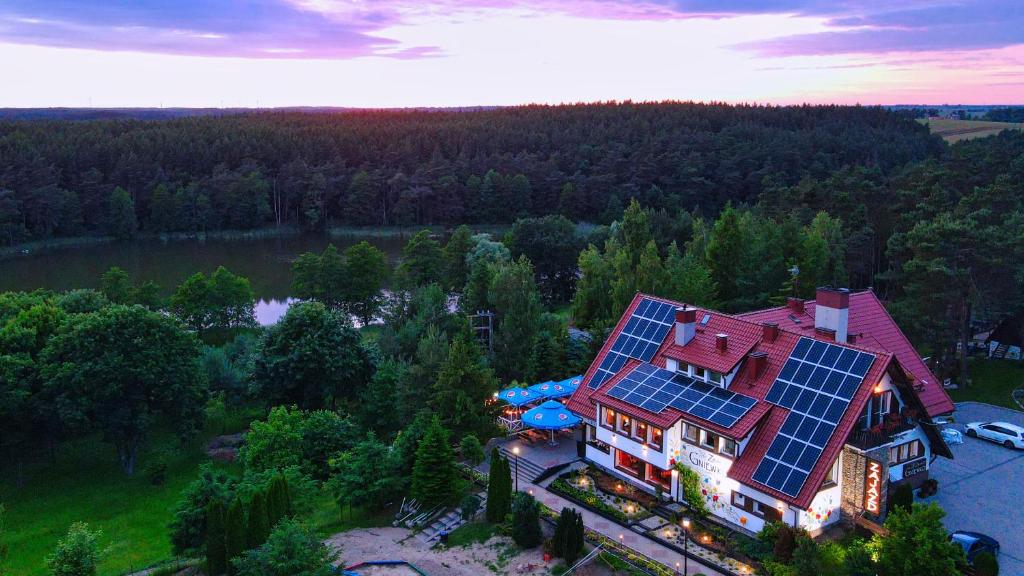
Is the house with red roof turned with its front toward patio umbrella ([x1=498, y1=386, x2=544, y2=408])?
no

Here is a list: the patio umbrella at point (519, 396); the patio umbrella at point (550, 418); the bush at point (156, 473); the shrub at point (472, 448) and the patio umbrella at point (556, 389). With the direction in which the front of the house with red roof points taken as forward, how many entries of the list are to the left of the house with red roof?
0

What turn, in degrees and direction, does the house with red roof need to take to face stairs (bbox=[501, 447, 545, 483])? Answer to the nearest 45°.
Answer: approximately 45° to its right

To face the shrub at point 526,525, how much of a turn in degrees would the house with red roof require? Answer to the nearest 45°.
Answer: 0° — it already faces it

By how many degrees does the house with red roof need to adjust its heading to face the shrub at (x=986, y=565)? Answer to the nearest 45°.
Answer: approximately 90° to its left

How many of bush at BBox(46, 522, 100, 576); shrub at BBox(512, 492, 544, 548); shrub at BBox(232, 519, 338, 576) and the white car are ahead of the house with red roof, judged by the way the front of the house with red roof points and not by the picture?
3

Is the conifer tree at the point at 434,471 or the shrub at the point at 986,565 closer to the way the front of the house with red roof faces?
the conifer tree

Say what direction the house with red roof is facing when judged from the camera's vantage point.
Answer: facing the viewer and to the left of the viewer

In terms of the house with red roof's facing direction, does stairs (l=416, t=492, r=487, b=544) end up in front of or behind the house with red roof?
in front

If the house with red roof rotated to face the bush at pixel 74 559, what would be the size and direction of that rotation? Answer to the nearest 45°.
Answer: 0° — it already faces it

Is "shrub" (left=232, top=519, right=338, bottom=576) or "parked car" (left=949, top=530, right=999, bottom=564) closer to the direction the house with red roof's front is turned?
the shrub

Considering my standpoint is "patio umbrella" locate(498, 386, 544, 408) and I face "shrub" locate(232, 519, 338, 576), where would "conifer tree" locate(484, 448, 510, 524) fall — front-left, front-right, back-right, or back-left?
front-left

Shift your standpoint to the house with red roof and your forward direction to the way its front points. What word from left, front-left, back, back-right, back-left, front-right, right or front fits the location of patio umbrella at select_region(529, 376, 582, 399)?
right

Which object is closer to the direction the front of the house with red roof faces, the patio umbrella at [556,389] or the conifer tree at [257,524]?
the conifer tree

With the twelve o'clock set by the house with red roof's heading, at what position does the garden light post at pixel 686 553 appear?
The garden light post is roughly at 11 o'clock from the house with red roof.

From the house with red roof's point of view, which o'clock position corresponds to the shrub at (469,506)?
The shrub is roughly at 1 o'clock from the house with red roof.

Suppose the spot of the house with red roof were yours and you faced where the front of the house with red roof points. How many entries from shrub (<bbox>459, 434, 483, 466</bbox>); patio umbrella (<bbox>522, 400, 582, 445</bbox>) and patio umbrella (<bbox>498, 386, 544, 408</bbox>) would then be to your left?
0

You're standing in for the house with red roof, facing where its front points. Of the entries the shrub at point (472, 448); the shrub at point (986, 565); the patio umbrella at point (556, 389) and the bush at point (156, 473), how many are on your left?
1
